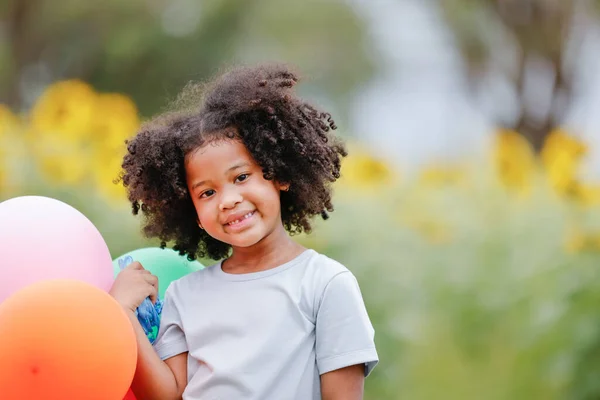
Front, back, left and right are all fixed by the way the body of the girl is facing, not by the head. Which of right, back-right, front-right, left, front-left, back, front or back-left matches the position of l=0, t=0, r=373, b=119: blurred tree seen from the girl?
back

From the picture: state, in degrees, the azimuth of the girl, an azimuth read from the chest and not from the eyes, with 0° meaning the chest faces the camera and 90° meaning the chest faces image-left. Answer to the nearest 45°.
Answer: approximately 0°

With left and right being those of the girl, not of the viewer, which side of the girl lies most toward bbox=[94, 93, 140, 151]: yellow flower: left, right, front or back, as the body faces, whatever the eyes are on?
back

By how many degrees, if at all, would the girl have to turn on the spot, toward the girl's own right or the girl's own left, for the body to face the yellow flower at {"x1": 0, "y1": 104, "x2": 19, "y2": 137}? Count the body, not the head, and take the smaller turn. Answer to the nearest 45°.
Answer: approximately 135° to the girl's own right

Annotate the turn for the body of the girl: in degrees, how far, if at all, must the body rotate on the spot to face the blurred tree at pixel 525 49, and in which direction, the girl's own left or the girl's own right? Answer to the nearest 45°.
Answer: approximately 135° to the girl's own left

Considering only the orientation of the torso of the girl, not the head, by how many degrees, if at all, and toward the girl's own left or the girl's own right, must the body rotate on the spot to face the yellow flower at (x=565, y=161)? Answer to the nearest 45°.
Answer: approximately 135° to the girl's own left

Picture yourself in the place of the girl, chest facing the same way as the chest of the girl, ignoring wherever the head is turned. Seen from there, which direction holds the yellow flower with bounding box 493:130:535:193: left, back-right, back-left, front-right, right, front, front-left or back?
back-left

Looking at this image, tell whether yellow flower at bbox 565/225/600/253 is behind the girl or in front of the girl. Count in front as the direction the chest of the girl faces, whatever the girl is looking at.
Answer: behind

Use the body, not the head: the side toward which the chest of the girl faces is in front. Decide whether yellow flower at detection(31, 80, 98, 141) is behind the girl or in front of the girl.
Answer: behind

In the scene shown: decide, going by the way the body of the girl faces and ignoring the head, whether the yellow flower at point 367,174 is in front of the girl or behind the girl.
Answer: behind
